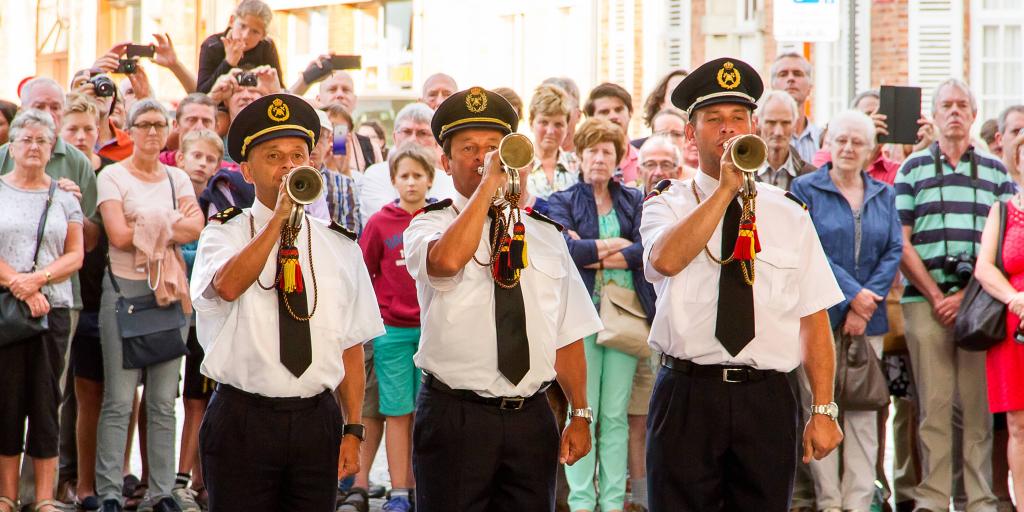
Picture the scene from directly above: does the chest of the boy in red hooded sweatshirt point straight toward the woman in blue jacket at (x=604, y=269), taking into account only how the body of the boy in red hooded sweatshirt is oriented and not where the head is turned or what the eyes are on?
no

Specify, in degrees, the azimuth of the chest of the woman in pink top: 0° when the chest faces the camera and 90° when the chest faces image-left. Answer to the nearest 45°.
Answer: approximately 0°

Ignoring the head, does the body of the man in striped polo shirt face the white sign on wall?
no

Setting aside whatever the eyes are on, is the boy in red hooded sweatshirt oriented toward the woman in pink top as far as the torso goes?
no

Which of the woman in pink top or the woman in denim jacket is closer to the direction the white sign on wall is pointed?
the woman in denim jacket

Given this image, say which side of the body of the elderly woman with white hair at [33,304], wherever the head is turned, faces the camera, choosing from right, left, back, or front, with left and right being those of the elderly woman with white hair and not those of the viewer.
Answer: front

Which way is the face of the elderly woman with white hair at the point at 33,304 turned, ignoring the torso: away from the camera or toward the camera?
toward the camera

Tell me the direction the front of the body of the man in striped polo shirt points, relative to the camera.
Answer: toward the camera

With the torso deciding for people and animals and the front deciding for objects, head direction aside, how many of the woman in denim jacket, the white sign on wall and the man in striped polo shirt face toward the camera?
3

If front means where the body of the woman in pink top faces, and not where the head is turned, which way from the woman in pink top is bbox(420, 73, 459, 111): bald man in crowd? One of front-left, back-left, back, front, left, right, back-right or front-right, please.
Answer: back-left

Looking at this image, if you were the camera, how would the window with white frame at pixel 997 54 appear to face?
facing the viewer

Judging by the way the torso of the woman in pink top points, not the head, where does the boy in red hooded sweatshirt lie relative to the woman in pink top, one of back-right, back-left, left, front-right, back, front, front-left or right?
left

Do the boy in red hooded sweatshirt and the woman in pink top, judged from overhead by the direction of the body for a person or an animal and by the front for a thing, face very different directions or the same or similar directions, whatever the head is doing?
same or similar directions

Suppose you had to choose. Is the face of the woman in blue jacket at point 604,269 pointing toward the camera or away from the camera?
toward the camera

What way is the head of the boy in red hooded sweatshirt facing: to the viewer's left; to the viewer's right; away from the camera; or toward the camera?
toward the camera
